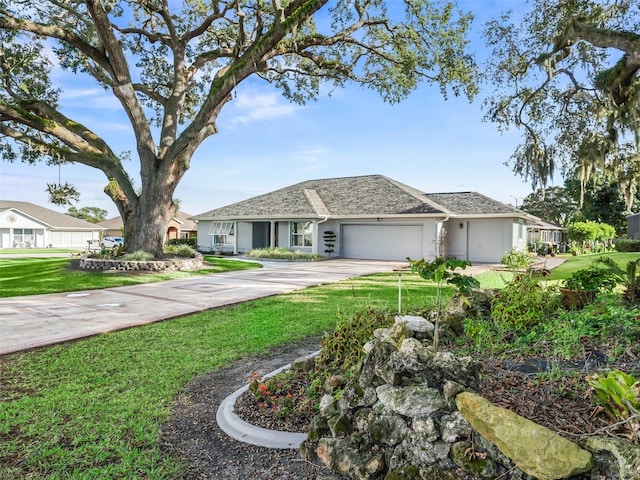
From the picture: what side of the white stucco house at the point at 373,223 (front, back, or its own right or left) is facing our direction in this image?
front

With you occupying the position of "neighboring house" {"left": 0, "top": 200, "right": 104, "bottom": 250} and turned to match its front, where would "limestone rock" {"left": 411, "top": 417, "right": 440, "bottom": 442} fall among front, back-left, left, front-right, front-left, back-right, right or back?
front

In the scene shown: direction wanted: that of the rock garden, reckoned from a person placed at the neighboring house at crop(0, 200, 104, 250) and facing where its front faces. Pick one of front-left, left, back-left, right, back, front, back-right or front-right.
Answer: front

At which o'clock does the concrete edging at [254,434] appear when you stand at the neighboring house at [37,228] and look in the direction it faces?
The concrete edging is roughly at 12 o'clock from the neighboring house.

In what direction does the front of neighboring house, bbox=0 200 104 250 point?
toward the camera

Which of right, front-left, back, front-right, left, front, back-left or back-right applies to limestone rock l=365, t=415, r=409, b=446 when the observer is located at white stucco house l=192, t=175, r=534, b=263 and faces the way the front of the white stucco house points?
front

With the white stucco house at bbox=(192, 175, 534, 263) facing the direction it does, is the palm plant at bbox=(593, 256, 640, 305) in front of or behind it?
in front

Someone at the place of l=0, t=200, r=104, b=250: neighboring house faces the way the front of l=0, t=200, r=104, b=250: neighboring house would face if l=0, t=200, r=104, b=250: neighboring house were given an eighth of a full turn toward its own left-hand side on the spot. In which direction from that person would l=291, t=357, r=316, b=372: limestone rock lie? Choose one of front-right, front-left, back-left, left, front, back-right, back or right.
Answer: front-right

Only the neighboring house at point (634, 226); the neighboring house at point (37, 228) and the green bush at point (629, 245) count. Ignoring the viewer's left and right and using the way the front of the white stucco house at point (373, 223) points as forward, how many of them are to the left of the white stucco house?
2

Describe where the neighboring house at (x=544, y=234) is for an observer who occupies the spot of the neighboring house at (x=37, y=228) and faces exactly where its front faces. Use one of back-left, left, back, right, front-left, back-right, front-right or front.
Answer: front-left

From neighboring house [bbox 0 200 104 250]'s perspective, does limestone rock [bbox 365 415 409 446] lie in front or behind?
in front

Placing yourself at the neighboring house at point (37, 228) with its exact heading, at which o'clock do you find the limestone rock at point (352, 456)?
The limestone rock is roughly at 12 o'clock from the neighboring house.

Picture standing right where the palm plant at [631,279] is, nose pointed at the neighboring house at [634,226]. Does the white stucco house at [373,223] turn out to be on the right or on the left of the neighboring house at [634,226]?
left

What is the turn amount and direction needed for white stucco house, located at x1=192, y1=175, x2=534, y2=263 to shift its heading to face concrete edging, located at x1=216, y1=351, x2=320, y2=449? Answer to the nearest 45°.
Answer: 0° — it already faces it

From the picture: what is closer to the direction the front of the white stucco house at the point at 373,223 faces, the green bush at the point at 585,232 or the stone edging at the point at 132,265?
the stone edging

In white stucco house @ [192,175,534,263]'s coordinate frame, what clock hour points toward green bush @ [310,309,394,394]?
The green bush is roughly at 12 o'clock from the white stucco house.

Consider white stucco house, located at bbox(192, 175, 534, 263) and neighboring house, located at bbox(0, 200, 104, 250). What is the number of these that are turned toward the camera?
2
